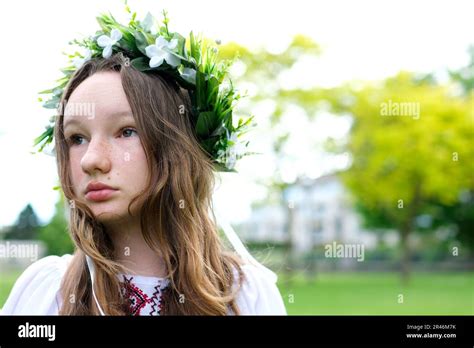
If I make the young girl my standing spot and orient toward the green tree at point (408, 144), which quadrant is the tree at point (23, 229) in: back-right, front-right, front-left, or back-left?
front-left

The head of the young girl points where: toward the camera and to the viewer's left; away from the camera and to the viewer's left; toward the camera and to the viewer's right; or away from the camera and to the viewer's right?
toward the camera and to the viewer's left

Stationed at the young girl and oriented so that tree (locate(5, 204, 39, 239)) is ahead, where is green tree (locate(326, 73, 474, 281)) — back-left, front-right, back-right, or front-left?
front-right

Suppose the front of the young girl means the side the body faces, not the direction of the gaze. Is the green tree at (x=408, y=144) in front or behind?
behind

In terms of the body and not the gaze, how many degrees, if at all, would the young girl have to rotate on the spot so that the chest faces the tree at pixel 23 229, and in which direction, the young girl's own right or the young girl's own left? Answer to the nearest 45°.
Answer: approximately 180°

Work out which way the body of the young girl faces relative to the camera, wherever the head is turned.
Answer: toward the camera
